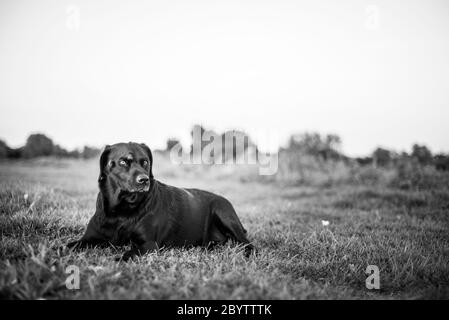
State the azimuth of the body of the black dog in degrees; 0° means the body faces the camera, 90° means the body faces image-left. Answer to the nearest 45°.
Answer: approximately 45°
